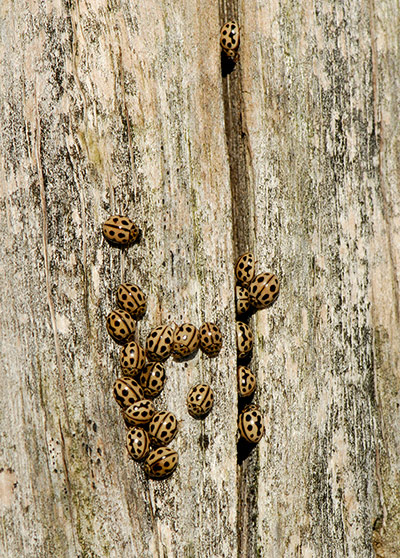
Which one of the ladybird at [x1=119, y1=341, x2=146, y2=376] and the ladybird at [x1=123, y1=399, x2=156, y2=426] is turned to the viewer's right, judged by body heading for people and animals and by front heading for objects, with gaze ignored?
the ladybird at [x1=123, y1=399, x2=156, y2=426]
